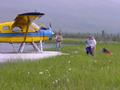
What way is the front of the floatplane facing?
to the viewer's right
